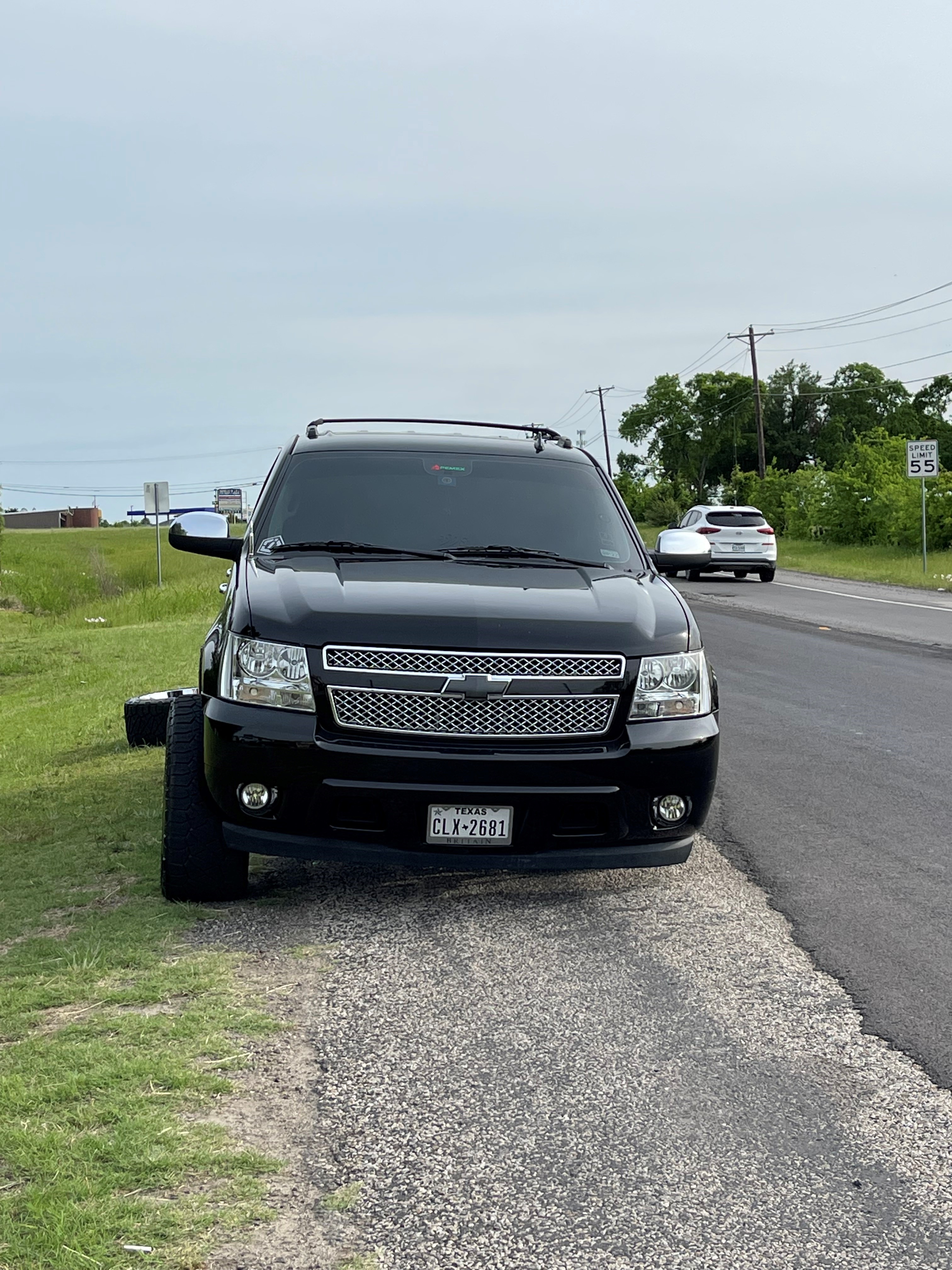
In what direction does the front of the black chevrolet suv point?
toward the camera

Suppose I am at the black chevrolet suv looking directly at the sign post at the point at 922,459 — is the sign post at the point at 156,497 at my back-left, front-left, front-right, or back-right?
front-left

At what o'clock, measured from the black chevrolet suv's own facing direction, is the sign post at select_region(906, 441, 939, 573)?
The sign post is roughly at 7 o'clock from the black chevrolet suv.

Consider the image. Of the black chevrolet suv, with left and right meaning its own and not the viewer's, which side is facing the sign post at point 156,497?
back

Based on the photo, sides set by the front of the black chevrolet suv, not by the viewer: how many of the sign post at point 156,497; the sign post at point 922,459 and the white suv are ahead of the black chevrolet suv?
0

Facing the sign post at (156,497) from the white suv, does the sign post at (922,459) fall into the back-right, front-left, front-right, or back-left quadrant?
back-right

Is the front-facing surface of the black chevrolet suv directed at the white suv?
no
